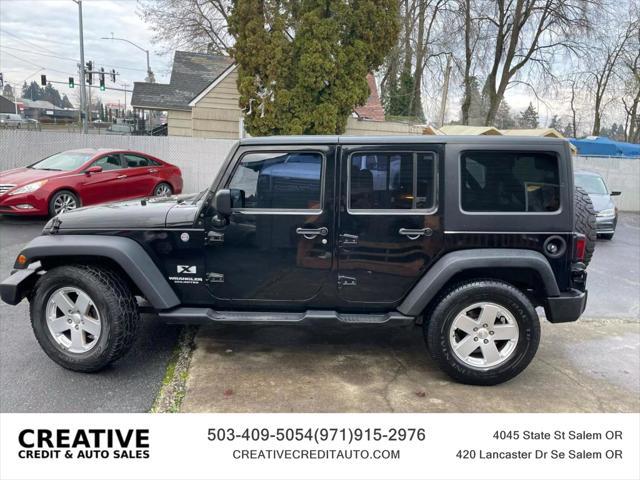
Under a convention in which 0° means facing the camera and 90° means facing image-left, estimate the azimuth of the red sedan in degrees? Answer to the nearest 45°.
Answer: approximately 45°

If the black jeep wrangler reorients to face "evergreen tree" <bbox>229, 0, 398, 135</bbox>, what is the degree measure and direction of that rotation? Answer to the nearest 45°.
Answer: approximately 90° to its right

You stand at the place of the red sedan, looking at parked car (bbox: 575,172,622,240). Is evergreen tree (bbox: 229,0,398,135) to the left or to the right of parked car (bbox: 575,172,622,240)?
left

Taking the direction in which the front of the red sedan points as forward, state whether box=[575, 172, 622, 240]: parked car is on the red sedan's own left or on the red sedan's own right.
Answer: on the red sedan's own left

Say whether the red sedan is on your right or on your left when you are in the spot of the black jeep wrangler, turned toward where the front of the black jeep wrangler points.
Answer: on your right

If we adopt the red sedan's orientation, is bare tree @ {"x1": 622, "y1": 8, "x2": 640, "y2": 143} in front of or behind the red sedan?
behind

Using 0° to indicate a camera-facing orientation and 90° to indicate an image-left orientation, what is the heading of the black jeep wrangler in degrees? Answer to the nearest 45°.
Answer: approximately 90°

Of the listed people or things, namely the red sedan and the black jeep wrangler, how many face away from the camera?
0
